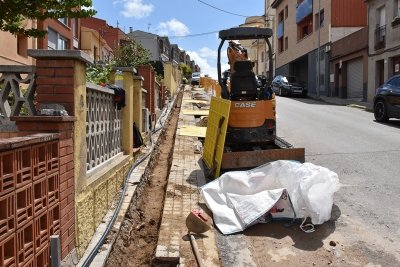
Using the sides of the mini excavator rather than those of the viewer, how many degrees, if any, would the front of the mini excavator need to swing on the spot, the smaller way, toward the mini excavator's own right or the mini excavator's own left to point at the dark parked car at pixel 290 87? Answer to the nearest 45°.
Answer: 0° — it already faces it

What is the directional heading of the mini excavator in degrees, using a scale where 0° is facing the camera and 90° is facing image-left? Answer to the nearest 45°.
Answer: approximately 180°

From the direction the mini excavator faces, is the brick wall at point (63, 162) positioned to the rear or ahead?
to the rear

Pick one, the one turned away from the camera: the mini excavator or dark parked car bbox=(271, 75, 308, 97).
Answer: the mini excavator
